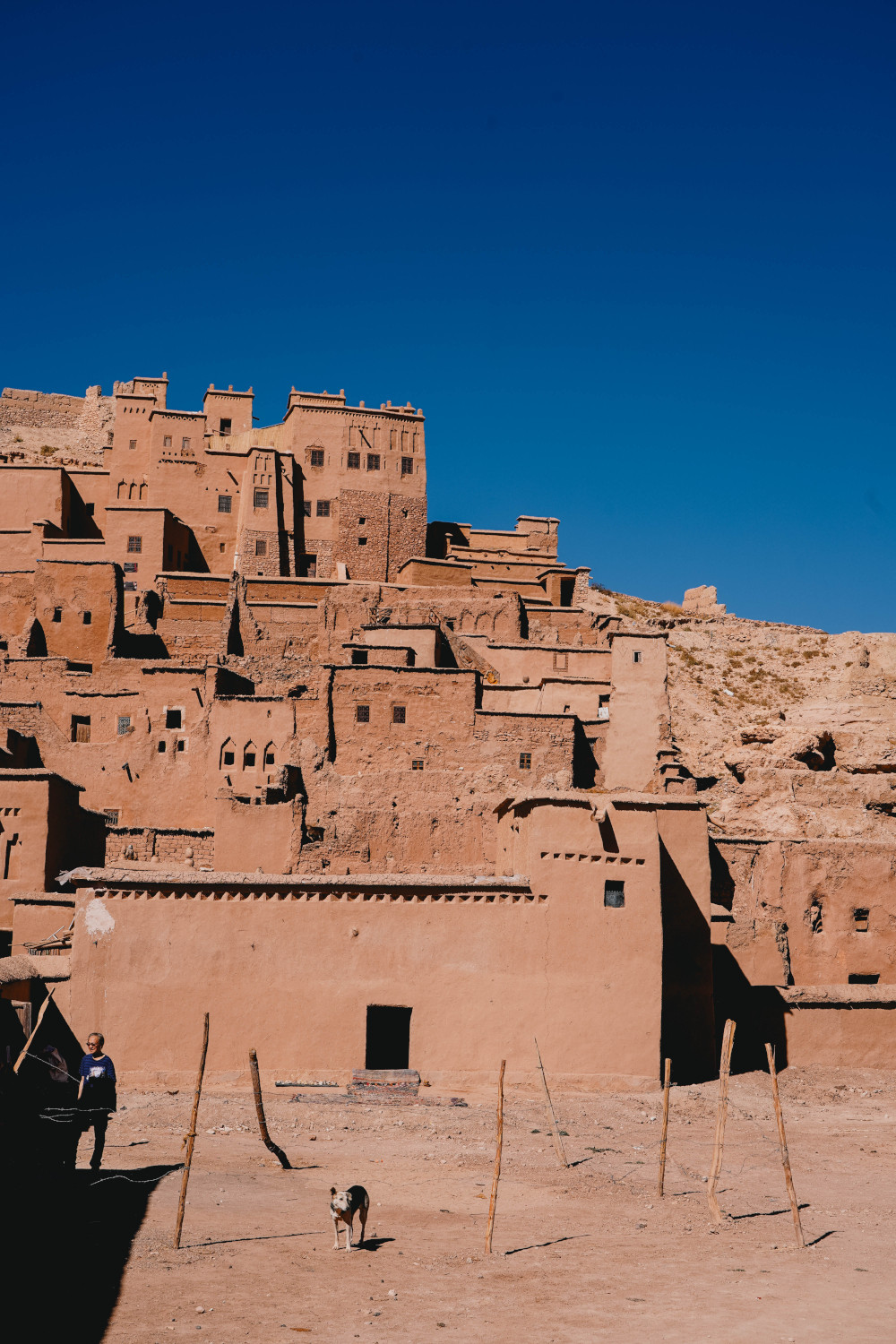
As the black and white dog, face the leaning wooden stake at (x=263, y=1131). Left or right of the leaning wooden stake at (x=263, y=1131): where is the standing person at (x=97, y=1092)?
left

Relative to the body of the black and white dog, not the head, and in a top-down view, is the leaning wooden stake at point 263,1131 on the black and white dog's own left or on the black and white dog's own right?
on the black and white dog's own right

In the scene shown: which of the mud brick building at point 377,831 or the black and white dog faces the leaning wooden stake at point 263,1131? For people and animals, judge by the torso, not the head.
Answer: the mud brick building

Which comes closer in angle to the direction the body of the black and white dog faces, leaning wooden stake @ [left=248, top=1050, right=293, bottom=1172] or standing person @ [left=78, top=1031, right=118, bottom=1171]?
the standing person

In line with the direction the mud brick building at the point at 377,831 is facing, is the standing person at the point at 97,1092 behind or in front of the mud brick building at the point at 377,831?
in front

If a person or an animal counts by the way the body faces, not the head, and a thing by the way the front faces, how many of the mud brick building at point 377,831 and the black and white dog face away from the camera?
0

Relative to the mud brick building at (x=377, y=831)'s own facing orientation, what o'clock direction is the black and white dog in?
The black and white dog is roughly at 12 o'clock from the mud brick building.

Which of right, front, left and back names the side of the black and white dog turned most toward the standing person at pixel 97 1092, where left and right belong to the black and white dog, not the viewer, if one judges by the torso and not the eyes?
right

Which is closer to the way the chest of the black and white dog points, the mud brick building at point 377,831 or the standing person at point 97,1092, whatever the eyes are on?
the standing person

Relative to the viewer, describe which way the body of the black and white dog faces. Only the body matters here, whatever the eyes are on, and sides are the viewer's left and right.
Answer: facing the viewer and to the left of the viewer

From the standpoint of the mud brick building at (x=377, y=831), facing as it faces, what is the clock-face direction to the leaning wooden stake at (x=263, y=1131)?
The leaning wooden stake is roughly at 12 o'clock from the mud brick building.
